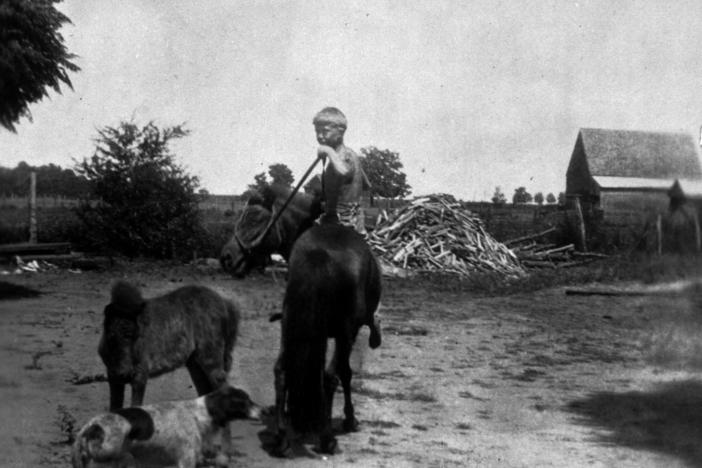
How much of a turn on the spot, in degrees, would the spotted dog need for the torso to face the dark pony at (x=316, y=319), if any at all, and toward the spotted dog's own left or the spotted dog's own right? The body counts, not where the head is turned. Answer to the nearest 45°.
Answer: approximately 45° to the spotted dog's own left

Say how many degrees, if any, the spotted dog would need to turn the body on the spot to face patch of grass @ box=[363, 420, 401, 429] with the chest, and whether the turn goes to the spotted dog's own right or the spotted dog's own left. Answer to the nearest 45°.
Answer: approximately 45° to the spotted dog's own left

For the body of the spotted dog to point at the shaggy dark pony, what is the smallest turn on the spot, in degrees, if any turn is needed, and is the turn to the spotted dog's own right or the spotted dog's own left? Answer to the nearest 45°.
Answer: approximately 90° to the spotted dog's own left

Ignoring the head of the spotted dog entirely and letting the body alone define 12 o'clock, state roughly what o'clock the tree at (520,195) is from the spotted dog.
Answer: The tree is roughly at 10 o'clock from the spotted dog.

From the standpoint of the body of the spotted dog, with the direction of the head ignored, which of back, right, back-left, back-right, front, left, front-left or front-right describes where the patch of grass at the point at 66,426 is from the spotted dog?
back-left

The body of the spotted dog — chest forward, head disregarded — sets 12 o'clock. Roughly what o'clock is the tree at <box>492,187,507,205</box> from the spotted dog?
The tree is roughly at 10 o'clock from the spotted dog.

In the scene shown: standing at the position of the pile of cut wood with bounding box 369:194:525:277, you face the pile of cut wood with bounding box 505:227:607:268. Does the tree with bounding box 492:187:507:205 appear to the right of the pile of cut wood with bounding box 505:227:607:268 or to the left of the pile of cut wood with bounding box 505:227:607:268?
left

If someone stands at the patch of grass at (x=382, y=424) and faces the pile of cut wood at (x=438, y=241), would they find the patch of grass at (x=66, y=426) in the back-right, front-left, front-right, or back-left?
back-left

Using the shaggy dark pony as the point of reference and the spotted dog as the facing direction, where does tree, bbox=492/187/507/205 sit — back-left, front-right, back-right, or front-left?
back-left

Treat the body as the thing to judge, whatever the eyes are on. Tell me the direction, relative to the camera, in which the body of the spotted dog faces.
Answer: to the viewer's right

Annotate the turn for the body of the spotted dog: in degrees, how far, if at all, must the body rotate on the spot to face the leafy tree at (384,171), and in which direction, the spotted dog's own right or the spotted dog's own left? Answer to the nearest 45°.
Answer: approximately 90° to the spotted dog's own left
